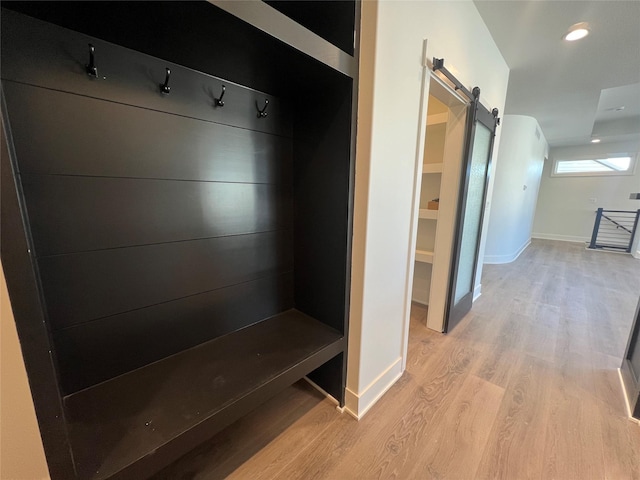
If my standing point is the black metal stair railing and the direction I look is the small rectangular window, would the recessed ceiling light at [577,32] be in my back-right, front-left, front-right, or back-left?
back-left

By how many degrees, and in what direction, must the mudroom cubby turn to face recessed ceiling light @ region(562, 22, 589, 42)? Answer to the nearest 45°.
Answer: approximately 45° to its left

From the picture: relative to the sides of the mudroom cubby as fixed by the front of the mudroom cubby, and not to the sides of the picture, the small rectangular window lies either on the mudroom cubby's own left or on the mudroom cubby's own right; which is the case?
on the mudroom cubby's own left

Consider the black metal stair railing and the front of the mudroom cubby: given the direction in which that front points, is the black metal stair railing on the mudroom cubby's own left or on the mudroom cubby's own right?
on the mudroom cubby's own left

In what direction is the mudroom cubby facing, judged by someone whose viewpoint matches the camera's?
facing the viewer and to the right of the viewer

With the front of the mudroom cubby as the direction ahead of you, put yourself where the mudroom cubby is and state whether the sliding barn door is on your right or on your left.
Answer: on your left
